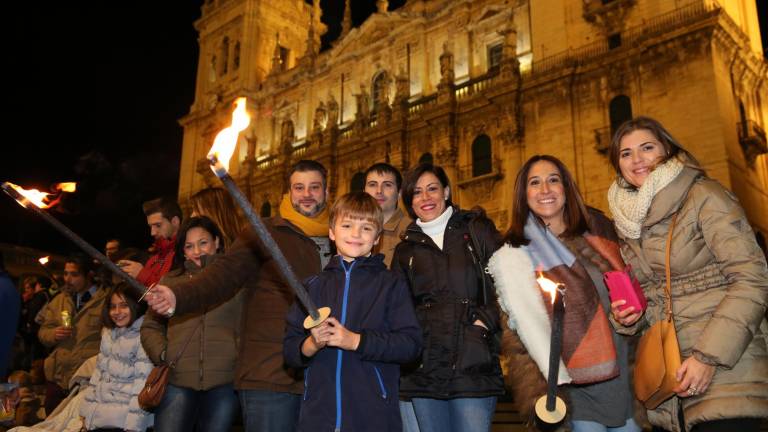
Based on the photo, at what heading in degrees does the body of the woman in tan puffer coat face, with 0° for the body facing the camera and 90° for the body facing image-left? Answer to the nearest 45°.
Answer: approximately 45°

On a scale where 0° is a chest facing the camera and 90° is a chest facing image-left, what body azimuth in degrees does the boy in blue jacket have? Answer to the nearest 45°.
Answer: approximately 0°

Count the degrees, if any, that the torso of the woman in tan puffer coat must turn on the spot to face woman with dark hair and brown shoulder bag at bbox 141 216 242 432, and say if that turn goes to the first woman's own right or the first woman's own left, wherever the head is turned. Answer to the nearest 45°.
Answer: approximately 45° to the first woman's own right

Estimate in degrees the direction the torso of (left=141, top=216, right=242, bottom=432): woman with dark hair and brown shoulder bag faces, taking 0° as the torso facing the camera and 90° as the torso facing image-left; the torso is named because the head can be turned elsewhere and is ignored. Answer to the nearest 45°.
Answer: approximately 0°

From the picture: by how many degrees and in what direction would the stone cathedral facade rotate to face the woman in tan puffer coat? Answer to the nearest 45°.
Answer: approximately 45° to its left

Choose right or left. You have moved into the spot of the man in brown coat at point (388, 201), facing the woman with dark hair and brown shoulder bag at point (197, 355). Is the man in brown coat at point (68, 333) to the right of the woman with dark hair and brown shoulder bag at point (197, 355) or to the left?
right

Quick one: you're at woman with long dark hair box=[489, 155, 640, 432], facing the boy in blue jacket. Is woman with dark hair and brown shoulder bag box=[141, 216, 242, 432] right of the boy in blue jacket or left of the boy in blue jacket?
right

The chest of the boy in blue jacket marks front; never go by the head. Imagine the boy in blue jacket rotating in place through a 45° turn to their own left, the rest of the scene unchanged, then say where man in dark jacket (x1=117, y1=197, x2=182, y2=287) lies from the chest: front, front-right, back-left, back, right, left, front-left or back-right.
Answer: back

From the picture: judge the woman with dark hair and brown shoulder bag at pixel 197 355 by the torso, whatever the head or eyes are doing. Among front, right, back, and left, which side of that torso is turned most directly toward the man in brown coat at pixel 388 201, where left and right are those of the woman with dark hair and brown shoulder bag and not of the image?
left

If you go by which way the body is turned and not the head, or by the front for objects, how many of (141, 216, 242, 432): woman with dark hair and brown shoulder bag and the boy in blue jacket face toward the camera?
2

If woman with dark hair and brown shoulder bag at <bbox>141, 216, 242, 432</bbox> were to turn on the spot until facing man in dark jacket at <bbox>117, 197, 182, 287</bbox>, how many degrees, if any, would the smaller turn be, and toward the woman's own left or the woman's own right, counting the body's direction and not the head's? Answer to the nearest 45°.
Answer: approximately 180°
